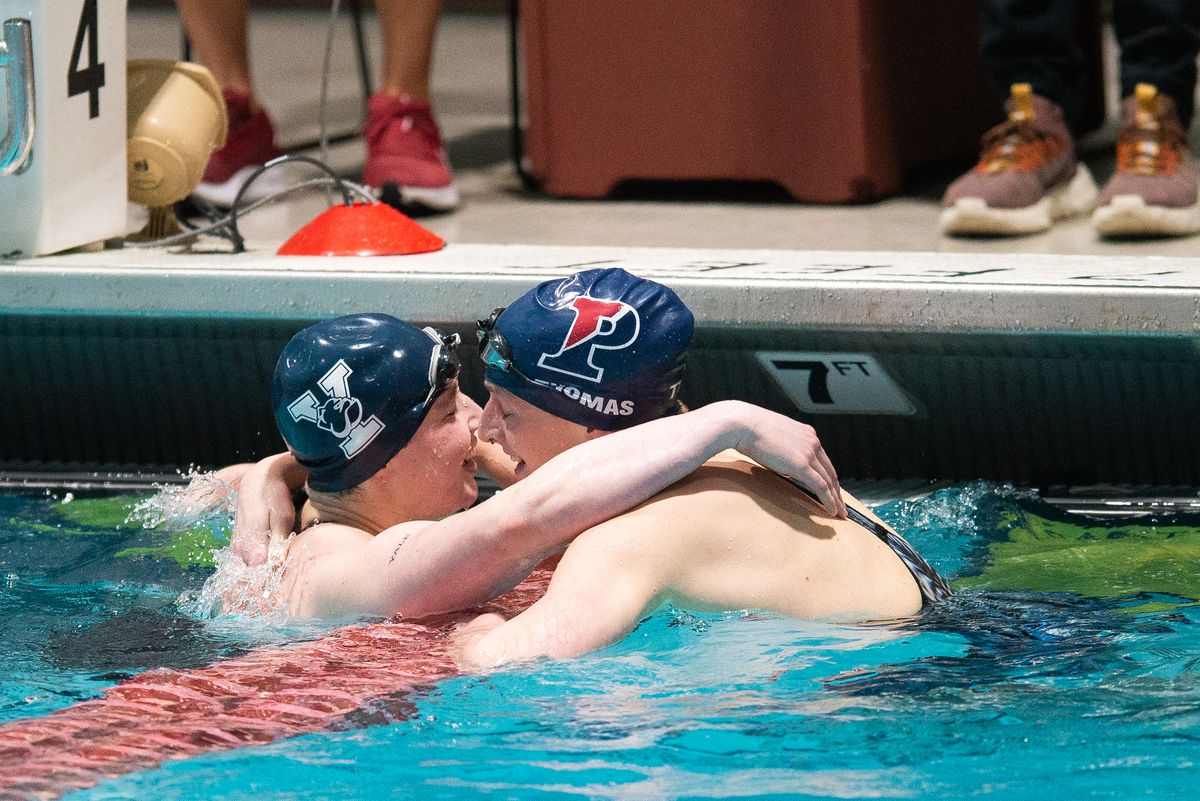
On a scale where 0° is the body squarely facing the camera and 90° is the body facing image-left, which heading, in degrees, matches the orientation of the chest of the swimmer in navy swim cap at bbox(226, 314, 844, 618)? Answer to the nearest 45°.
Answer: approximately 270°

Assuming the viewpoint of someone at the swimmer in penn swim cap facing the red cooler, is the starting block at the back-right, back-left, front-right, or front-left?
front-left

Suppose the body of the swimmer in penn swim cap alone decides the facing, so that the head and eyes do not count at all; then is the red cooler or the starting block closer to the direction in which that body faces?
the starting block

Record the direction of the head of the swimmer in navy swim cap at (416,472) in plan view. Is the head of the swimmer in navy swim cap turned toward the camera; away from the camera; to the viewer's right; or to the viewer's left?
to the viewer's right

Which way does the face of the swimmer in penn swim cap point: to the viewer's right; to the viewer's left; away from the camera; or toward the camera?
to the viewer's left

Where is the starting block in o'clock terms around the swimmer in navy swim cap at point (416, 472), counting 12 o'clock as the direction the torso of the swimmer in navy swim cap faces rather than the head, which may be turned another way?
The starting block is roughly at 8 o'clock from the swimmer in navy swim cap.

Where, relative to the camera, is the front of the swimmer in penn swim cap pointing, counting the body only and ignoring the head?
to the viewer's left

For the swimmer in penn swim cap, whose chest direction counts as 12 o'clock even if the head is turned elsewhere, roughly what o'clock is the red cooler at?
The red cooler is roughly at 3 o'clock from the swimmer in penn swim cap.

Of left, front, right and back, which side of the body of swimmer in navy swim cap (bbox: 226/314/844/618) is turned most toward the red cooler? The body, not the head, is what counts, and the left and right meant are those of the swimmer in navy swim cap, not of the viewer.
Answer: left

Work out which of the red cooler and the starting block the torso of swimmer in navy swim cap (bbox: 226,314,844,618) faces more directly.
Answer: the red cooler

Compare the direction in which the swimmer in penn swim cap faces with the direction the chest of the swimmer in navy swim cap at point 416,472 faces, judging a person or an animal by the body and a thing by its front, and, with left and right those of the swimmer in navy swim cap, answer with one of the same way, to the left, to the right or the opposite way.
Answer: the opposite way
